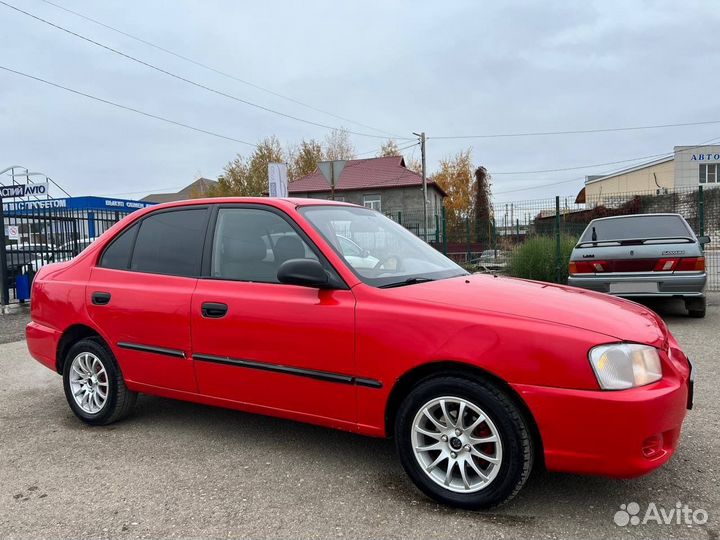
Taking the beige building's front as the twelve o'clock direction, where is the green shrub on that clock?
The green shrub is roughly at 12 o'clock from the beige building.

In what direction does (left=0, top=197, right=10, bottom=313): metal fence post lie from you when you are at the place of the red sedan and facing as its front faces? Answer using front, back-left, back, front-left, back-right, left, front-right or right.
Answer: back

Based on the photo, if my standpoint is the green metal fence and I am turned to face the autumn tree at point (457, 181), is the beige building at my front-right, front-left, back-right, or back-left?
front-right

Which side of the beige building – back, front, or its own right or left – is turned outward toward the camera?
front

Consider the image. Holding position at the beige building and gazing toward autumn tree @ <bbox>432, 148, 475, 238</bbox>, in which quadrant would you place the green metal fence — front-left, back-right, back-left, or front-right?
front-left

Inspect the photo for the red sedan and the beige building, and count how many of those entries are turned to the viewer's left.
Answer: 0

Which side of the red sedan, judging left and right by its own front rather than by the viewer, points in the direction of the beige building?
left

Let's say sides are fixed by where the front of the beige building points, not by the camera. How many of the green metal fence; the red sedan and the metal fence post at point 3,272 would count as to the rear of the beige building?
0

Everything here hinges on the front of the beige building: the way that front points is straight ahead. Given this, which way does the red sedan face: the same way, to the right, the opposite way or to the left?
to the left

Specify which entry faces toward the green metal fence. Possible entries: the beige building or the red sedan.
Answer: the beige building

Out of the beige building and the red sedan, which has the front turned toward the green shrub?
the beige building

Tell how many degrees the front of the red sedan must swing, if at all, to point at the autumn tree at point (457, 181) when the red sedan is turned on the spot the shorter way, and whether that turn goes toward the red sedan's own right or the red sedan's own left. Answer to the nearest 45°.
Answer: approximately 135° to the red sedan's own left

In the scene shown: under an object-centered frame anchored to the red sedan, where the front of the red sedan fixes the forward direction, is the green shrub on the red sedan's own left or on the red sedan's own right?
on the red sedan's own left
